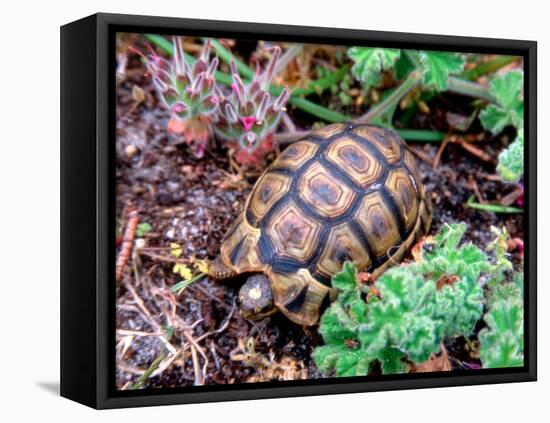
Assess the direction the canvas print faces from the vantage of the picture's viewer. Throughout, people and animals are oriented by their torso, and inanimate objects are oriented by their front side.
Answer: facing the viewer and to the right of the viewer
